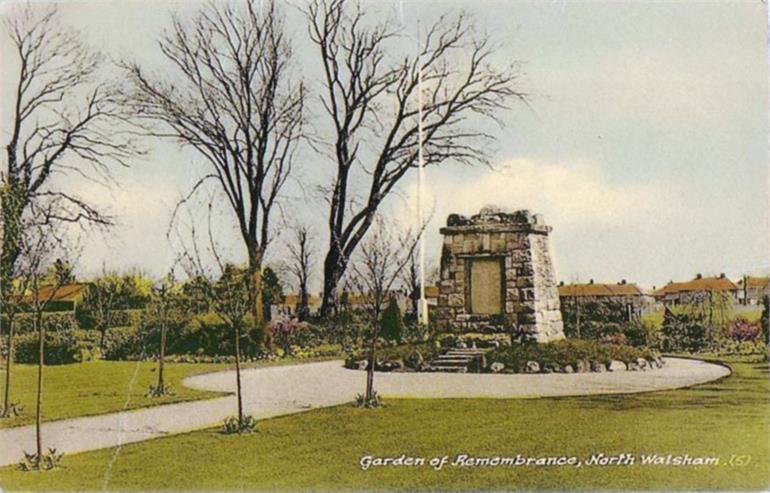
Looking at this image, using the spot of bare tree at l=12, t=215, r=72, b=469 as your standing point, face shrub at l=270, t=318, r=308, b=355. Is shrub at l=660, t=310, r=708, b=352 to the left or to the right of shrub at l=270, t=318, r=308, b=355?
right

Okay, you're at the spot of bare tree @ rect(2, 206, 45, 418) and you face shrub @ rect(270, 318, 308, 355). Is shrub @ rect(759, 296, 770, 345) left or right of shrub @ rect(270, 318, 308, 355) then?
right

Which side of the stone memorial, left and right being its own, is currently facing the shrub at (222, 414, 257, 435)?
front

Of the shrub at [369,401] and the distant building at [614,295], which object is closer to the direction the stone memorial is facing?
the shrub

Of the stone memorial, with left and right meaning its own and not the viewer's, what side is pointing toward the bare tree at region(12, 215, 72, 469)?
front

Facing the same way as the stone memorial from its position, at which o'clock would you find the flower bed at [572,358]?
The flower bed is roughly at 9 o'clock from the stone memorial.

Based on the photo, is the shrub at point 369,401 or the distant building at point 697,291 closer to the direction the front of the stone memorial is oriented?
the shrub

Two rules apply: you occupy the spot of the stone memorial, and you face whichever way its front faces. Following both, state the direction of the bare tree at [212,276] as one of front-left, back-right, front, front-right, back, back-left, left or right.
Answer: front

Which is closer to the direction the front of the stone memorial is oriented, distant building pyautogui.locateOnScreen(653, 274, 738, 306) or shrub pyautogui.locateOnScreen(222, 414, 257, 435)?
the shrub

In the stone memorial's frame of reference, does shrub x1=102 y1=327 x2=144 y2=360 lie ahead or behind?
ahead

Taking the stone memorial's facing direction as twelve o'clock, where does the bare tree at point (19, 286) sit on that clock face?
The bare tree is roughly at 12 o'clock from the stone memorial.

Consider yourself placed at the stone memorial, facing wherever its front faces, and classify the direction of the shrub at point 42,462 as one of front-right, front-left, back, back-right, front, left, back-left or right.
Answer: front

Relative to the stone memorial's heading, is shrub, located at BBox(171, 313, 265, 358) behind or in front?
in front

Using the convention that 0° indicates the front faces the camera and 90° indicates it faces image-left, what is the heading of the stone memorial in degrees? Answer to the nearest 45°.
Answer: approximately 45°
